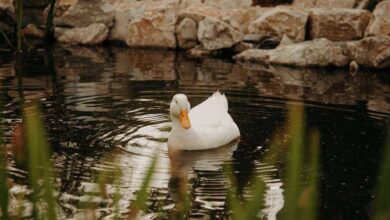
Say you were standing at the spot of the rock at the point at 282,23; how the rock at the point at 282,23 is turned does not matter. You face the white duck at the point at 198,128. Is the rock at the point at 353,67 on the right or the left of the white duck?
left

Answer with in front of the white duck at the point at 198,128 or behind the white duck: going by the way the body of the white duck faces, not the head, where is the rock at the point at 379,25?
behind

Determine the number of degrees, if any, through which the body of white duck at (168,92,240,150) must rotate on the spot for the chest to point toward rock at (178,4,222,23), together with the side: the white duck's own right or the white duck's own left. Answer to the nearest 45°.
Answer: approximately 135° to the white duck's own right

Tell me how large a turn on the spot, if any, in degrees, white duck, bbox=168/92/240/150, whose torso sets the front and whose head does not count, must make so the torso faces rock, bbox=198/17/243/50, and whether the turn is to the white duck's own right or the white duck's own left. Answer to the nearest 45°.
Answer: approximately 135° to the white duck's own right

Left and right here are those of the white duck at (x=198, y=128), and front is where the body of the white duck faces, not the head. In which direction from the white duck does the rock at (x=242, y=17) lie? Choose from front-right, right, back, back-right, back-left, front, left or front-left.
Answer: back-right

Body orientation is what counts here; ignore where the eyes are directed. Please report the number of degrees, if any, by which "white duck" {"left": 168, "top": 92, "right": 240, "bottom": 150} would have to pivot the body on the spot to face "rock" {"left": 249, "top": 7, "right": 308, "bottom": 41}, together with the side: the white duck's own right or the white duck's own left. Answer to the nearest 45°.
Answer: approximately 135° to the white duck's own right

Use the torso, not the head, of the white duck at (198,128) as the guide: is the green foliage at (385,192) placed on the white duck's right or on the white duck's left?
on the white duck's left

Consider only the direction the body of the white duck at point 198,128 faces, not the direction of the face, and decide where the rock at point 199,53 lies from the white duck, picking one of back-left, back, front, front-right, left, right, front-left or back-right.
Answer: back-right

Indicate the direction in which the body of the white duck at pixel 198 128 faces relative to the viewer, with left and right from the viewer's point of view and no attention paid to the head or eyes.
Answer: facing the viewer and to the left of the viewer

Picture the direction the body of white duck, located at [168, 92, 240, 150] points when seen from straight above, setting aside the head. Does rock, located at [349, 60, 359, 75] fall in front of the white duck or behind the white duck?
behind

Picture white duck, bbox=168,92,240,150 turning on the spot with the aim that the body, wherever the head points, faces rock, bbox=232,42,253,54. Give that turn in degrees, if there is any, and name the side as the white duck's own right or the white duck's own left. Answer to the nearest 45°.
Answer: approximately 135° to the white duck's own right

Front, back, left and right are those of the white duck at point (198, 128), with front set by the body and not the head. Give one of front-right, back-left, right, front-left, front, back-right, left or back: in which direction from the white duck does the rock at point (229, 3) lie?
back-right

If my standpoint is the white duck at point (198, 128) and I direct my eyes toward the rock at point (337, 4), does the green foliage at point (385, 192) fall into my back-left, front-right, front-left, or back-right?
back-right

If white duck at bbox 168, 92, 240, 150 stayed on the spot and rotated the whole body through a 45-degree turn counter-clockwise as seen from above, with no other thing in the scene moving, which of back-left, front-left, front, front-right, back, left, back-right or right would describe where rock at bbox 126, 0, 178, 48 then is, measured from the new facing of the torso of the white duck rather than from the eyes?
back
